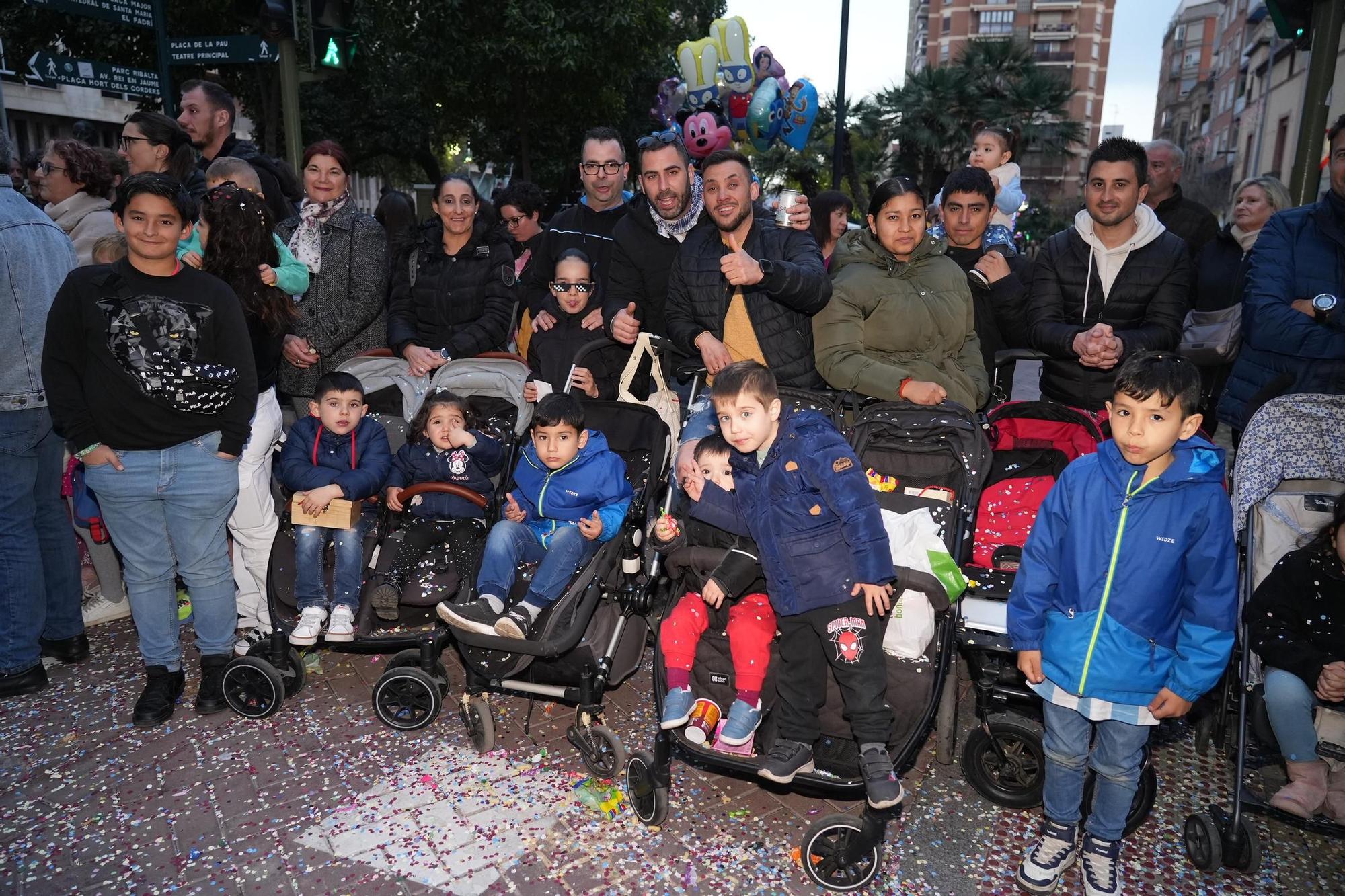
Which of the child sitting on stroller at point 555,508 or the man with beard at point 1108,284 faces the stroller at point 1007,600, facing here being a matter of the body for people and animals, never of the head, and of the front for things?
the man with beard

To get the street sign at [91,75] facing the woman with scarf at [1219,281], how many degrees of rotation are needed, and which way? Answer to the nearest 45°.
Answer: approximately 45° to its left

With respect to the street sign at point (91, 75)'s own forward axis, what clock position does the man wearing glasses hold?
The man wearing glasses is roughly at 11 o'clock from the street sign.

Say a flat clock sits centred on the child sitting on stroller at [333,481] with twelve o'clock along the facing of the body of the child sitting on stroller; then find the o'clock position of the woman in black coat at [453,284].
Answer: The woman in black coat is roughly at 7 o'clock from the child sitting on stroller.

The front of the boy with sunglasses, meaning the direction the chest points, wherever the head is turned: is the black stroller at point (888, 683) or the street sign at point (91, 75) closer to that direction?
the black stroller

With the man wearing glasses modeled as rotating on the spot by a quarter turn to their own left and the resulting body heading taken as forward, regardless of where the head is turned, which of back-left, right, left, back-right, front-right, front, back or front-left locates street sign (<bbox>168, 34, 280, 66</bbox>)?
back-left

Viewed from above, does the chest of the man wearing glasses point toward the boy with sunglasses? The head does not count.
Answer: yes
